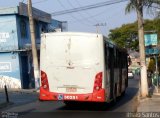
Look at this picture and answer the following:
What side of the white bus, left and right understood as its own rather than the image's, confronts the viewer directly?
back
